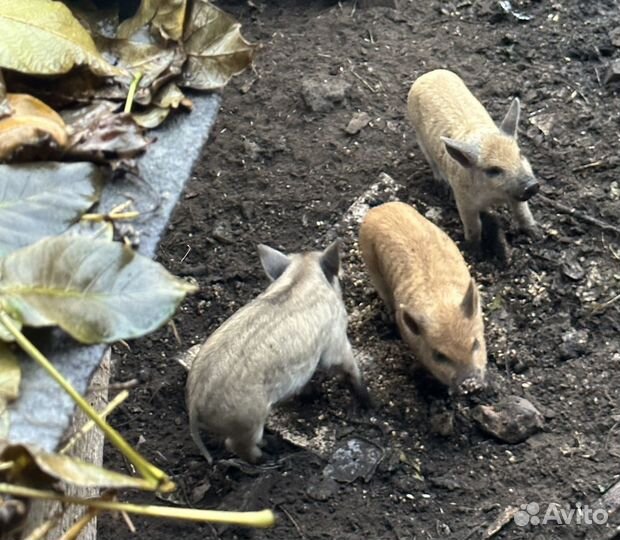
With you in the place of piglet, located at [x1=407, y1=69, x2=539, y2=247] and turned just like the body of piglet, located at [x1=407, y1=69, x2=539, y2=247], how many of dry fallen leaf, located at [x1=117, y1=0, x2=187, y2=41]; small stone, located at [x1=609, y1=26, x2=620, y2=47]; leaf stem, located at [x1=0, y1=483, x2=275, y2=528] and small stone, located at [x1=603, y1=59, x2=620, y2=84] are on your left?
2

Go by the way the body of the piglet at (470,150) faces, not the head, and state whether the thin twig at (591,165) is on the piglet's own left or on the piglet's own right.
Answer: on the piglet's own left

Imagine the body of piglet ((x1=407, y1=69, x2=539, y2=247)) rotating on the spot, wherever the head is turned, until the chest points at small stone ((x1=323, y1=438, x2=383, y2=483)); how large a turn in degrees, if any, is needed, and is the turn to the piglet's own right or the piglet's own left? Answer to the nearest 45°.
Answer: approximately 45° to the piglet's own right

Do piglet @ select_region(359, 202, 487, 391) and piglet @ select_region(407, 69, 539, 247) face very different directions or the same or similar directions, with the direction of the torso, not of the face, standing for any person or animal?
same or similar directions

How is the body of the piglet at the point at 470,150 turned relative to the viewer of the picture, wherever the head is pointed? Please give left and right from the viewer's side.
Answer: facing the viewer and to the right of the viewer

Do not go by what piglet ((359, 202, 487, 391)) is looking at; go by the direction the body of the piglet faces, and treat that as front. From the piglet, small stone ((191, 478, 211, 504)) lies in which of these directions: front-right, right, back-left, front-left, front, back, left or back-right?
right

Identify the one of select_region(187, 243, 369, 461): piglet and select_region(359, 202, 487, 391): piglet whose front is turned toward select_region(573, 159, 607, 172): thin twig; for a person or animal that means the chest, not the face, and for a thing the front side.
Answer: select_region(187, 243, 369, 461): piglet

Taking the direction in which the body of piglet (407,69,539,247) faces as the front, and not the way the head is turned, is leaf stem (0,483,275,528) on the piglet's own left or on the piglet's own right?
on the piglet's own right

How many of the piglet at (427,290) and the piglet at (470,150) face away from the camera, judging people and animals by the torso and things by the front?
0

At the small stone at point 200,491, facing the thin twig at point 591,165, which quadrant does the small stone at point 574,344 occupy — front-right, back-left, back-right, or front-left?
front-right

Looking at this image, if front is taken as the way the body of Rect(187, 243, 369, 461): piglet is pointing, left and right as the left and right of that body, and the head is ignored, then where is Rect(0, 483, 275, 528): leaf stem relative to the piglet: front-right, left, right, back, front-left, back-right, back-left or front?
back-right

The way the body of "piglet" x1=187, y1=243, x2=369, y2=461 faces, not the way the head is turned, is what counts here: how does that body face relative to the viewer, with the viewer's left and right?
facing away from the viewer and to the right of the viewer

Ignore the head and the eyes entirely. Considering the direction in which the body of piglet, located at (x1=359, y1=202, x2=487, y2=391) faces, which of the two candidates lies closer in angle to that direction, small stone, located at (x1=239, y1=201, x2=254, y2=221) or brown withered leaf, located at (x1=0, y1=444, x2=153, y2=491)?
the brown withered leaf

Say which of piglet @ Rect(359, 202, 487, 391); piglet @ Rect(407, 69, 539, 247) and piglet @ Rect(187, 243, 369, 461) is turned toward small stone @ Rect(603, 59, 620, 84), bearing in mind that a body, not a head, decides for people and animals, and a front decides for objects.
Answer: piglet @ Rect(187, 243, 369, 461)
